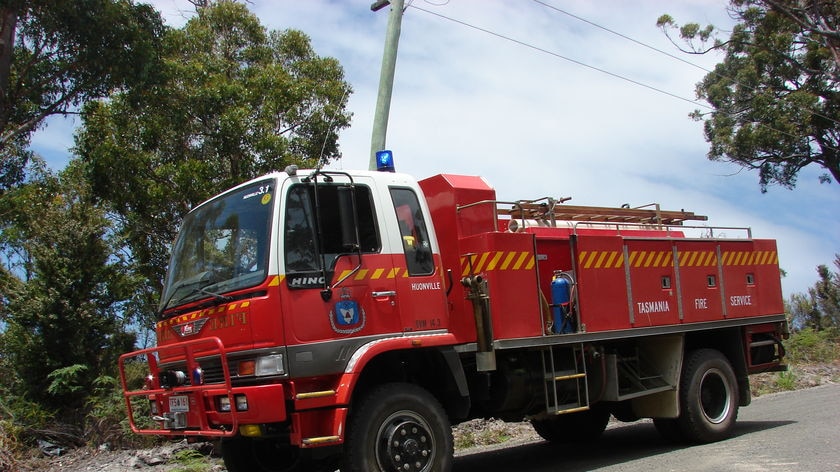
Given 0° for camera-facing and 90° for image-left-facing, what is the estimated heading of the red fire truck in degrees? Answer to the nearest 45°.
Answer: approximately 45°

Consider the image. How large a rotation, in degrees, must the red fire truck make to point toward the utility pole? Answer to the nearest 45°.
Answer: approximately 135° to its right

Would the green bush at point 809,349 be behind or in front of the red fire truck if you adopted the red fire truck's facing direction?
behind

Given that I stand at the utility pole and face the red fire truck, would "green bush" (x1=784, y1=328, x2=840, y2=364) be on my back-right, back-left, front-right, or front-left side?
back-left
